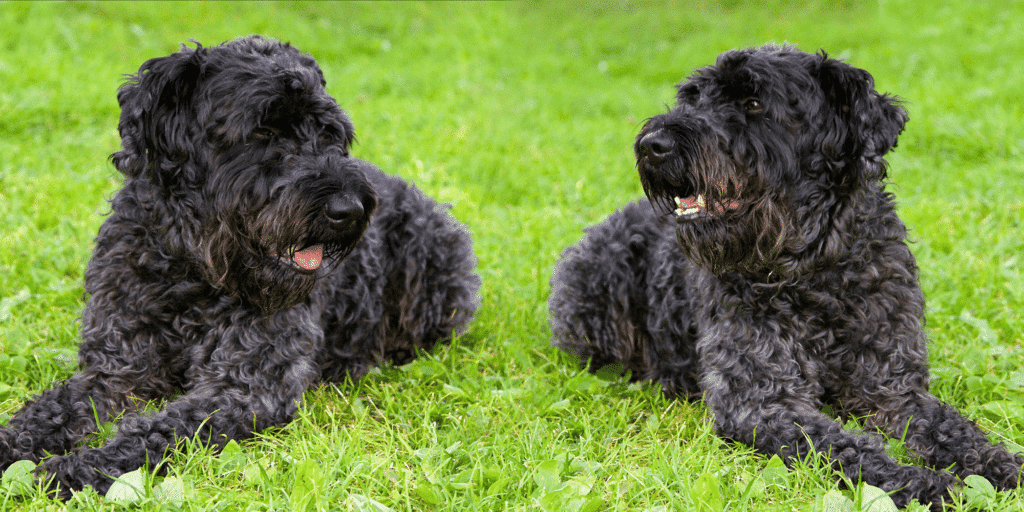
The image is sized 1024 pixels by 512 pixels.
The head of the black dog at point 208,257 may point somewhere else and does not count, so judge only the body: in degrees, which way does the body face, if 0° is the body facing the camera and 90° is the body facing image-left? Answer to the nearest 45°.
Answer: approximately 45°

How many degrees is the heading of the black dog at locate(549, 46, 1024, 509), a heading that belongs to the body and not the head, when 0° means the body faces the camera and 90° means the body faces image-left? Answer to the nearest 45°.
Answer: approximately 315°

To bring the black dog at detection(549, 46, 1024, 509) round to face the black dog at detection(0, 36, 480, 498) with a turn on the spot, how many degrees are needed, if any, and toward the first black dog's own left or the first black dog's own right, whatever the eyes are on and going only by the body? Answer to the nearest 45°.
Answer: approximately 135° to the first black dog's own right

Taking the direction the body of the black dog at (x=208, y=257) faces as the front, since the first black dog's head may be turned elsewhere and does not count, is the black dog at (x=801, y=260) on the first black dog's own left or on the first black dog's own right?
on the first black dog's own left
